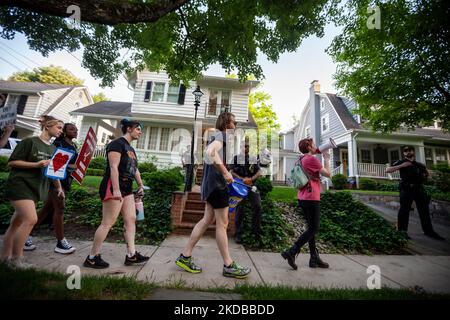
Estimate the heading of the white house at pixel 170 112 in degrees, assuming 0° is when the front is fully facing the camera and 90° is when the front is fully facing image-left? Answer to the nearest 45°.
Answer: approximately 0°

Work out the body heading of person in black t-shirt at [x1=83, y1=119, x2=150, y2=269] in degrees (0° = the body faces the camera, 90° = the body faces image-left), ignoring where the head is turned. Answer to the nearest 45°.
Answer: approximately 270°

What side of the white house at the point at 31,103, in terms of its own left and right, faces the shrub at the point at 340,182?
left

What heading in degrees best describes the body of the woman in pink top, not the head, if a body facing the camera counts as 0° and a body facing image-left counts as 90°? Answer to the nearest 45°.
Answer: approximately 270°

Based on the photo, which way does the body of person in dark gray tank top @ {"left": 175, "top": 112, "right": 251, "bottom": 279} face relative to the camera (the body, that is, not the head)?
to the viewer's right

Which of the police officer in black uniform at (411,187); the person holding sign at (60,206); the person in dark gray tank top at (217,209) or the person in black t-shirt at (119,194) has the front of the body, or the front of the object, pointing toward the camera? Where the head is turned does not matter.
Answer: the police officer in black uniform

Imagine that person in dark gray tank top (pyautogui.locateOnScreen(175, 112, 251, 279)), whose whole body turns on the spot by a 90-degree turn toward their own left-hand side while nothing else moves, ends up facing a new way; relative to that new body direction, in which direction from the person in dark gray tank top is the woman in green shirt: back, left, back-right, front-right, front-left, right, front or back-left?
left

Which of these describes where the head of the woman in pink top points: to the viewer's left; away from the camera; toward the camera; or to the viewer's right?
to the viewer's right
